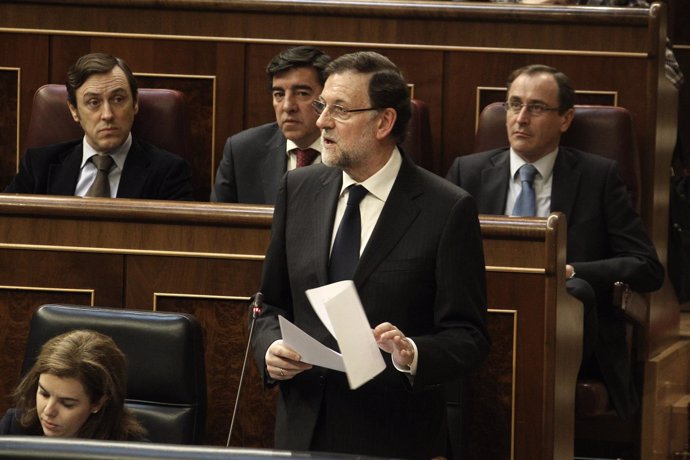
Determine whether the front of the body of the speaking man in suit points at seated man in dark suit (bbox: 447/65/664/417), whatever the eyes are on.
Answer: no

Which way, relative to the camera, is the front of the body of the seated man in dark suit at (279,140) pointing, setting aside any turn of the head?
toward the camera

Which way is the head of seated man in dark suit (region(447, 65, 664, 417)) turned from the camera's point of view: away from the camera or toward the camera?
toward the camera

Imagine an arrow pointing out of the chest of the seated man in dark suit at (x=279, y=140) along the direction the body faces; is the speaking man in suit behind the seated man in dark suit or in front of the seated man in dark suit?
in front

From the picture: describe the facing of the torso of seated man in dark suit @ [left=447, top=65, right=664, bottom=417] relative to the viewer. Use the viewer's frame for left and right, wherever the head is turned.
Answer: facing the viewer and to the left of the viewer

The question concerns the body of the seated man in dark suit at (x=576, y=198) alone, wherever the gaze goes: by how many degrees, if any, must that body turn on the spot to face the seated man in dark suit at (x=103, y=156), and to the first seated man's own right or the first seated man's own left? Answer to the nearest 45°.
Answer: approximately 45° to the first seated man's own right

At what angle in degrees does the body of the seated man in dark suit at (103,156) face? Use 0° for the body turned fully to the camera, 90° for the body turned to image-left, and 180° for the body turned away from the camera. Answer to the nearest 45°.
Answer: approximately 0°

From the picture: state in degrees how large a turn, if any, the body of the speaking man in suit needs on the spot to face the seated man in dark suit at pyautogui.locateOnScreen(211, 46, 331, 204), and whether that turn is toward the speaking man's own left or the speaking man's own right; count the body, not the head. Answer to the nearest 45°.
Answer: approximately 135° to the speaking man's own right

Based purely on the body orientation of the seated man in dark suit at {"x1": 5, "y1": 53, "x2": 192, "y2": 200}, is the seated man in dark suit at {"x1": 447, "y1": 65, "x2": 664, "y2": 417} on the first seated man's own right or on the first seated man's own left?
on the first seated man's own left

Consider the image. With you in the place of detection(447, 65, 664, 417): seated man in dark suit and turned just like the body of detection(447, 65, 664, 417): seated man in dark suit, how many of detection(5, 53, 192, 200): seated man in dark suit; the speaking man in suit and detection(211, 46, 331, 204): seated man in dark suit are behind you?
0

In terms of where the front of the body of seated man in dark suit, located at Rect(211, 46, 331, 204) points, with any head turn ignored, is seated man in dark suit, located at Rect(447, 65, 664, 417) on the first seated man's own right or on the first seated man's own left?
on the first seated man's own left

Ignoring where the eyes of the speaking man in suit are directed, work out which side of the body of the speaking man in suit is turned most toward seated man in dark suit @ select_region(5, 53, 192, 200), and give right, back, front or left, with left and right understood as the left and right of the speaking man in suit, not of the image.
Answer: right

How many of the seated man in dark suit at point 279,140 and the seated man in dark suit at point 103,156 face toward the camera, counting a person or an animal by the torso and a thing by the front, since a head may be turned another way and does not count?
2

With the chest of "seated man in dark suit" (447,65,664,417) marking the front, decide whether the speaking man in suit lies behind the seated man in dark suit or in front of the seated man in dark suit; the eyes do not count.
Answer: in front
